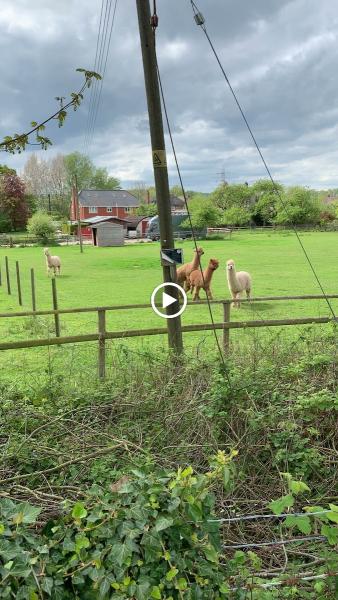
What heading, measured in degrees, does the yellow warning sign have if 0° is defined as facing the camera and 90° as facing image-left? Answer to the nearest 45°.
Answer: approximately 0°

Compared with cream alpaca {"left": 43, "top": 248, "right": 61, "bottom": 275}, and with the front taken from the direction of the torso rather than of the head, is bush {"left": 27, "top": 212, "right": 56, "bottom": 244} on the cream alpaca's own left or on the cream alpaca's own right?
on the cream alpaca's own right

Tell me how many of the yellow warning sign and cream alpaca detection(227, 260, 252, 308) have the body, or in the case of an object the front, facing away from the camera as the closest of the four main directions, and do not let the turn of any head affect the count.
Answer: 0

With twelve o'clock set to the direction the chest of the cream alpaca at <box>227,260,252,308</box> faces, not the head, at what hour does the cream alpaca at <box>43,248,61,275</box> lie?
the cream alpaca at <box>43,248,61,275</box> is roughly at 3 o'clock from the cream alpaca at <box>227,260,252,308</box>.

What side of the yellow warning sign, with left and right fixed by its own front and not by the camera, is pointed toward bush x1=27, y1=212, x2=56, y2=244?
back

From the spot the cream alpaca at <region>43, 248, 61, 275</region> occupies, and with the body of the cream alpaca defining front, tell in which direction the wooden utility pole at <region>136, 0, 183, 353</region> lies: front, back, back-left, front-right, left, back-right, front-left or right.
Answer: front-left

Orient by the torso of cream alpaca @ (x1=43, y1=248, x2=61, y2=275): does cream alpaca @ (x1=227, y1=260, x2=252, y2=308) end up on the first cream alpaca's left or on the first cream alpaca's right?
on the first cream alpaca's left

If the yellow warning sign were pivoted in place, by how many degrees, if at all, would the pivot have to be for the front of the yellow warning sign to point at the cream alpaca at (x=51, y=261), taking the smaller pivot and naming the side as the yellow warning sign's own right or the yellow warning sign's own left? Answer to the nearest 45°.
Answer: approximately 180°

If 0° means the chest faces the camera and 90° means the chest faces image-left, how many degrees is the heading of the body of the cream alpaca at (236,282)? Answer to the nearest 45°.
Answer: approximately 45°

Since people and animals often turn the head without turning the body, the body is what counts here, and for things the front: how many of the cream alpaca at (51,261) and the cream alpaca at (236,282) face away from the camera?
0

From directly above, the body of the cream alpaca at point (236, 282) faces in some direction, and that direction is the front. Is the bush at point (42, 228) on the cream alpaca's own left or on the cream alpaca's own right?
on the cream alpaca's own right

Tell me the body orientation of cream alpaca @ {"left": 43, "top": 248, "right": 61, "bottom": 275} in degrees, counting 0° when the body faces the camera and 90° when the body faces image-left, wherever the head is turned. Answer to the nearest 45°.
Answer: approximately 45°
